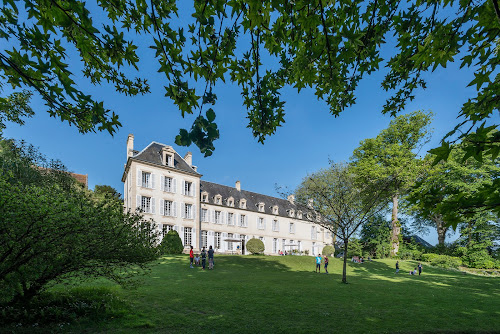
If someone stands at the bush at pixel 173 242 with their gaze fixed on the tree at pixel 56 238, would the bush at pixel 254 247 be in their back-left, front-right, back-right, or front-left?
back-left

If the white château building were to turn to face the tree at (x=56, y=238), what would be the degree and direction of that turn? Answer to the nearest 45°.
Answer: approximately 45° to its right
